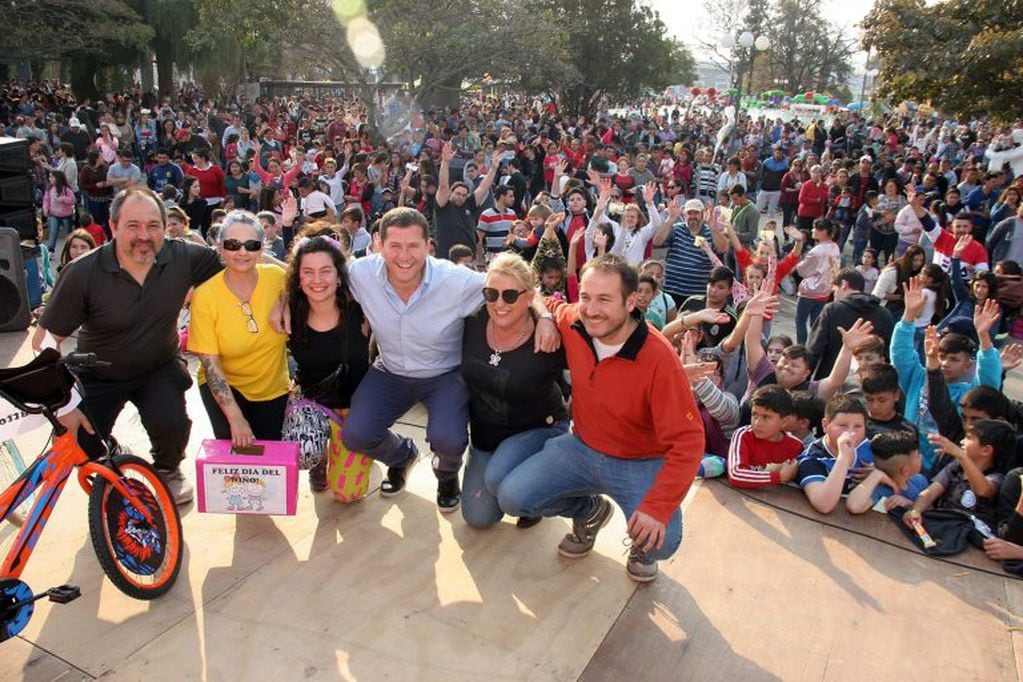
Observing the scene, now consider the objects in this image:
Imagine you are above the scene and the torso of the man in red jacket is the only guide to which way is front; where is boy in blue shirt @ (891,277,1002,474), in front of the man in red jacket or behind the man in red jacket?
behind

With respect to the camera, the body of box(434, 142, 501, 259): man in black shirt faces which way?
toward the camera

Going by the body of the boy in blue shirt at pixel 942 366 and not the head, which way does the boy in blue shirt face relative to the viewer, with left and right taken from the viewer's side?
facing the viewer and to the left of the viewer

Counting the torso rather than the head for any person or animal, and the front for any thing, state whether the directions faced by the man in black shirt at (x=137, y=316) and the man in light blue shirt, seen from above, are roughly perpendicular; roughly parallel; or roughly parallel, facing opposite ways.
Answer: roughly parallel

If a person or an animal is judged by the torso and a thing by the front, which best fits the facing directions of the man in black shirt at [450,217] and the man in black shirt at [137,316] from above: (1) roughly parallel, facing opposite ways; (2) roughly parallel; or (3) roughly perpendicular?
roughly parallel

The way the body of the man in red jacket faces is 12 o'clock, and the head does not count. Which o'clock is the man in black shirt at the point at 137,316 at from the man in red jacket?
The man in black shirt is roughly at 2 o'clock from the man in red jacket.

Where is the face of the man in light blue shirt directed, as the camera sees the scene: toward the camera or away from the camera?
toward the camera

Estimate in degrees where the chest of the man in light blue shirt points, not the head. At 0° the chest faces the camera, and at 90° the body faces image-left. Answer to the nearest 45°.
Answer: approximately 0°

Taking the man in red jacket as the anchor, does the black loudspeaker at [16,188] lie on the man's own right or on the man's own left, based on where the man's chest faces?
on the man's own right

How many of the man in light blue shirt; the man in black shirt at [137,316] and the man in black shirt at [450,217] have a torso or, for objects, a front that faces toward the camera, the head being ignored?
3

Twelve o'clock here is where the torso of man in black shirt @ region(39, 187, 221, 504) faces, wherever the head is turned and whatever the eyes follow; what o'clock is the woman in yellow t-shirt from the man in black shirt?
The woman in yellow t-shirt is roughly at 10 o'clock from the man in black shirt.

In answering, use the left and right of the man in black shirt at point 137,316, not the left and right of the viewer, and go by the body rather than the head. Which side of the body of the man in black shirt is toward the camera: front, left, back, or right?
front
